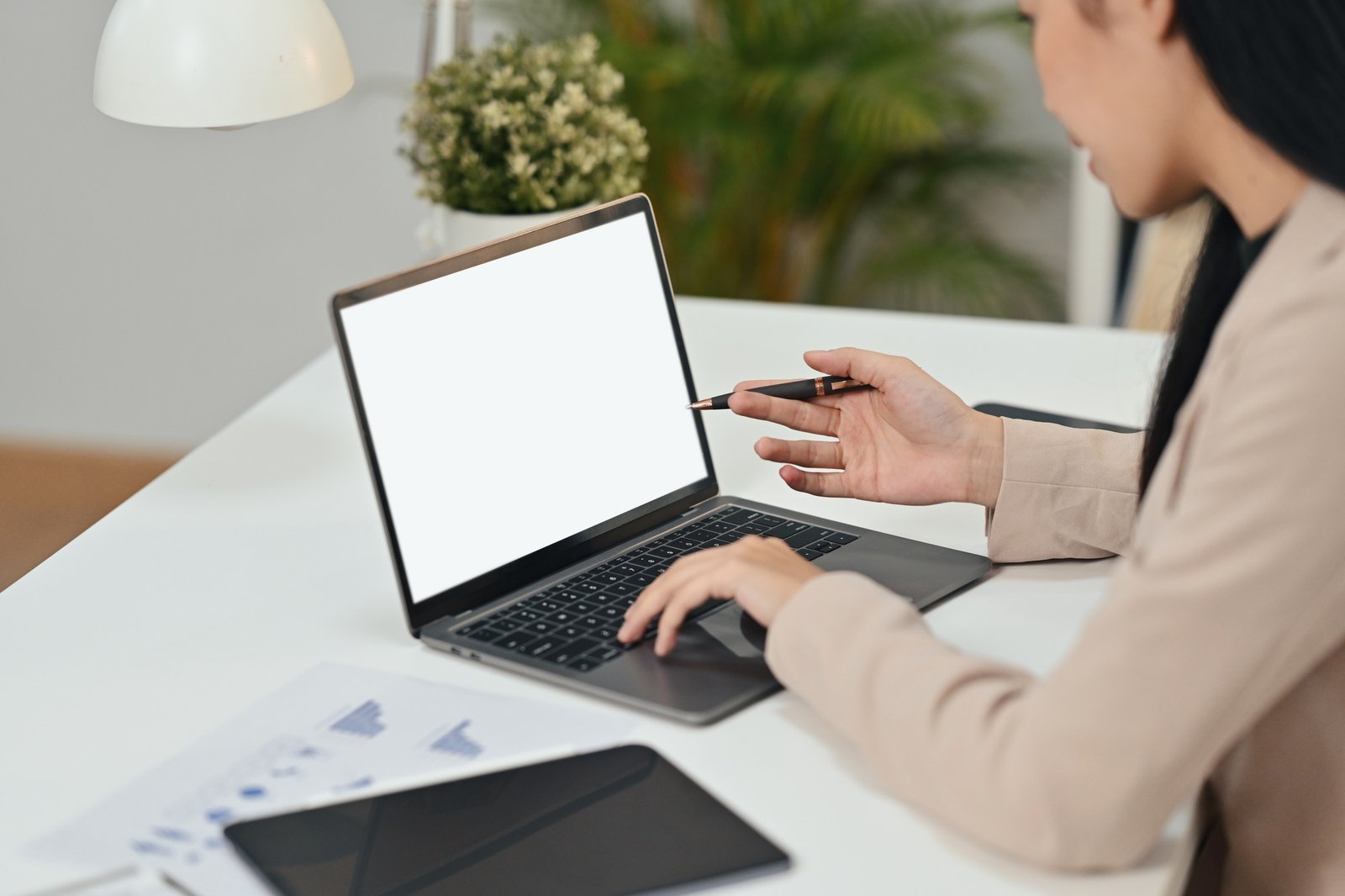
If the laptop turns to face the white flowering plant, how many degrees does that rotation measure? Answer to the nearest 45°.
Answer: approximately 135° to its left

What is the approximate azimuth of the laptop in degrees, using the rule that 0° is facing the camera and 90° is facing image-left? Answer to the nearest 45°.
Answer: approximately 315°

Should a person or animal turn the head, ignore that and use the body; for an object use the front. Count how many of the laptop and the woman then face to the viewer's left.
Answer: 1

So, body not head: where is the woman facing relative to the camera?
to the viewer's left

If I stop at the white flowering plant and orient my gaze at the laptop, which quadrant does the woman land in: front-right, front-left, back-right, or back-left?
front-left

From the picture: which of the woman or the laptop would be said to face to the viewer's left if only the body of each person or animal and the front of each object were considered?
the woman

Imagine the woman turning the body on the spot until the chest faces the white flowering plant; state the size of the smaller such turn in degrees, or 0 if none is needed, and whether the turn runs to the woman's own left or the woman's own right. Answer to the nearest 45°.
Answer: approximately 45° to the woman's own right
